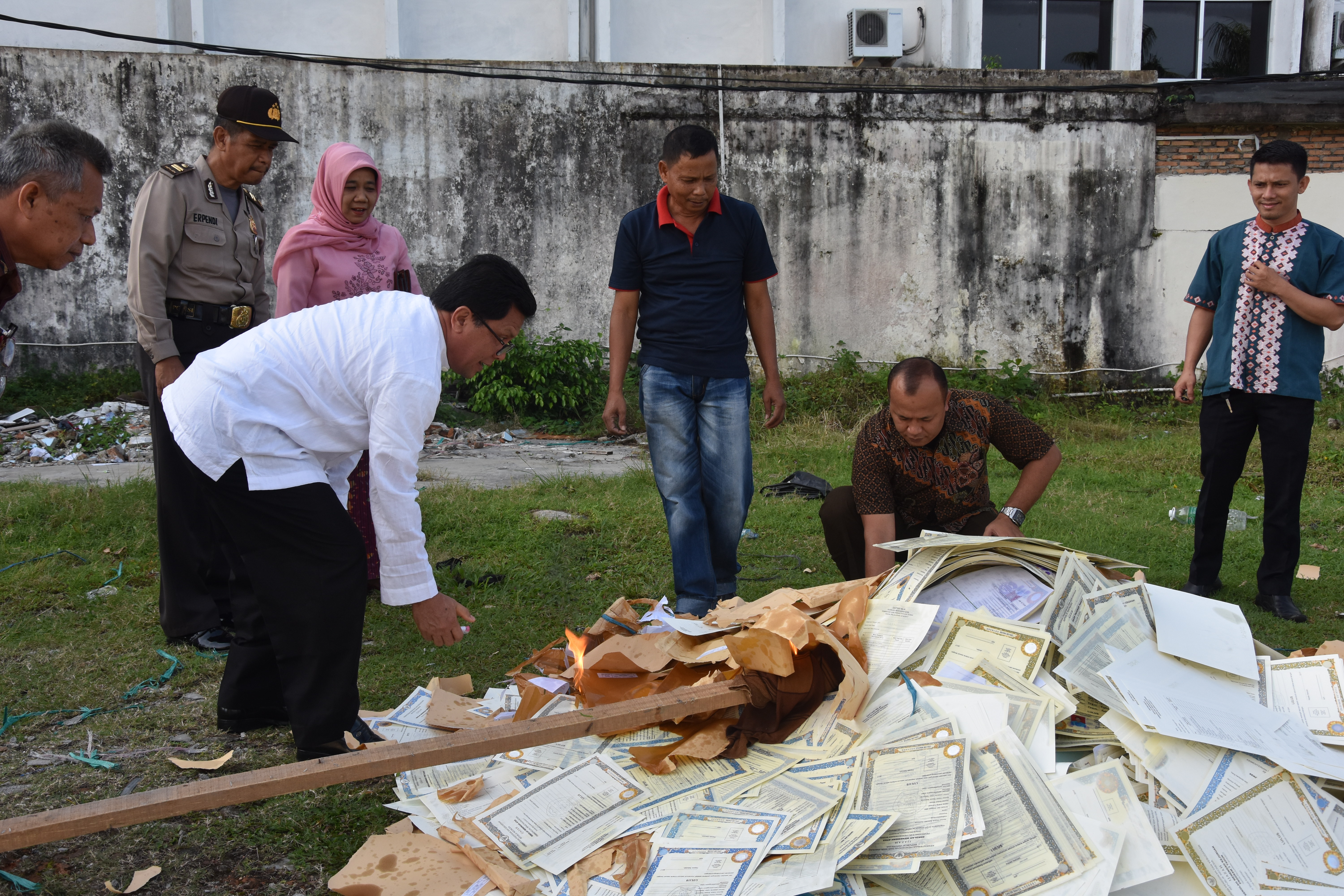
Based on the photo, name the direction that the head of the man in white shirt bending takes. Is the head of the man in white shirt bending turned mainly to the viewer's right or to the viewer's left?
to the viewer's right

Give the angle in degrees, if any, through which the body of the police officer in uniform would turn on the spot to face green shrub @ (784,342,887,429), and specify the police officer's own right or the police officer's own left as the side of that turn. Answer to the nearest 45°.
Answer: approximately 90° to the police officer's own left

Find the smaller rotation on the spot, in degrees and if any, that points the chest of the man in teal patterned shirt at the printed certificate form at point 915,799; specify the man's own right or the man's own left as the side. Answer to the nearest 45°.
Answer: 0° — they already face it

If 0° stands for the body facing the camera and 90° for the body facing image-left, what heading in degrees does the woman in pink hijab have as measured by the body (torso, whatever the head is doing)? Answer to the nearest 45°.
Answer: approximately 315°

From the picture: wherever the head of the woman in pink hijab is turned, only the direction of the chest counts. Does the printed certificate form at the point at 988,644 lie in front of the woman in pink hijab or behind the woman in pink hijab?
in front

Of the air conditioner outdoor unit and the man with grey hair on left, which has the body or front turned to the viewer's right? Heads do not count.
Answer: the man with grey hair on left

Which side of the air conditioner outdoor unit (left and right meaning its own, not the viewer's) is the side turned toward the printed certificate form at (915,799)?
front

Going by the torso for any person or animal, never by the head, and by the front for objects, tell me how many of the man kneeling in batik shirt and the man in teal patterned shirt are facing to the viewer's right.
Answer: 0

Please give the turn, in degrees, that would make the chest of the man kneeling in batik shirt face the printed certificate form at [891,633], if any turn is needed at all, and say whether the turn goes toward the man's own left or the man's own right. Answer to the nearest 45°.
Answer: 0° — they already face it

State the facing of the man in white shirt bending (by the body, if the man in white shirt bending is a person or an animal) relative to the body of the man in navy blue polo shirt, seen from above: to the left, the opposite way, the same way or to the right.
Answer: to the left

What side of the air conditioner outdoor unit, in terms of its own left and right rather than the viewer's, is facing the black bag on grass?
front
